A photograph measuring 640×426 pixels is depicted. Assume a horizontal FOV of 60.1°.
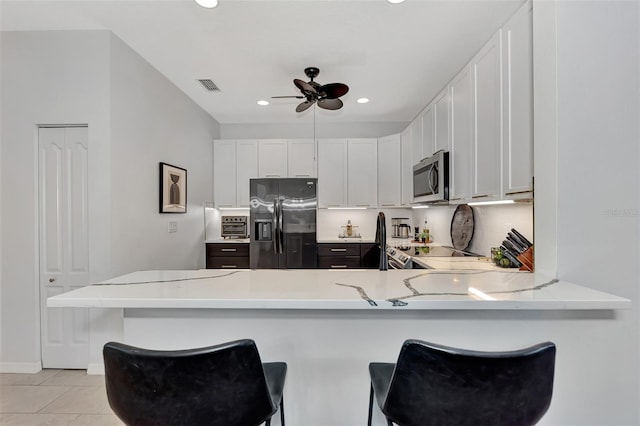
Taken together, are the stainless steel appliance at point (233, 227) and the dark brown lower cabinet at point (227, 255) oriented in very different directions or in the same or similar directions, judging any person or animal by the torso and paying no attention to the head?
same or similar directions

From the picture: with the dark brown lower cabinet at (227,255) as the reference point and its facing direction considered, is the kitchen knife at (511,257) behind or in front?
in front

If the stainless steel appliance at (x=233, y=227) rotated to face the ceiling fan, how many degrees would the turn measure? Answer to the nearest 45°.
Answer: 0° — it already faces it

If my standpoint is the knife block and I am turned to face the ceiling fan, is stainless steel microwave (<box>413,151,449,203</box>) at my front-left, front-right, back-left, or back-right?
front-right

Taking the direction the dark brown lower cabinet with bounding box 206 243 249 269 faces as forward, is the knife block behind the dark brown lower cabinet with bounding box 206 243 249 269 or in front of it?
in front

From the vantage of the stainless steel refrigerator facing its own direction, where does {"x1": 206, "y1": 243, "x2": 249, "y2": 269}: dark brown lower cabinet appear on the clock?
The dark brown lower cabinet is roughly at 4 o'clock from the stainless steel refrigerator.

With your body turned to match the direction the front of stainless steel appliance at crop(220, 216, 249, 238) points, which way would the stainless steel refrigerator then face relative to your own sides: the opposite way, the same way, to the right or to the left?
the same way

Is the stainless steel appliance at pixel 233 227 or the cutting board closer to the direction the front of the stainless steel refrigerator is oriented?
the cutting board

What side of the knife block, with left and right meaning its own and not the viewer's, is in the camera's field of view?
left

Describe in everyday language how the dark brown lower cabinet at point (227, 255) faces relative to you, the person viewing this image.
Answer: facing the viewer

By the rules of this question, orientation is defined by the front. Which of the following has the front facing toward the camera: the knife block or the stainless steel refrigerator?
the stainless steel refrigerator

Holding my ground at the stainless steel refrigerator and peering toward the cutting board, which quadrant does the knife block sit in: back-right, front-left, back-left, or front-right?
front-right

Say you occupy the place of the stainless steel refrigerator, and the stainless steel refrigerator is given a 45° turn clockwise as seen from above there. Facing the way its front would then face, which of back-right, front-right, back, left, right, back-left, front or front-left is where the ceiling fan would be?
front-left

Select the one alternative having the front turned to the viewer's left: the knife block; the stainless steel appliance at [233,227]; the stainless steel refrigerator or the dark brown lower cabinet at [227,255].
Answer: the knife block

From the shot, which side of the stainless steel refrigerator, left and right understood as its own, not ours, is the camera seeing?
front

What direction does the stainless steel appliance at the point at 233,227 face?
toward the camera
